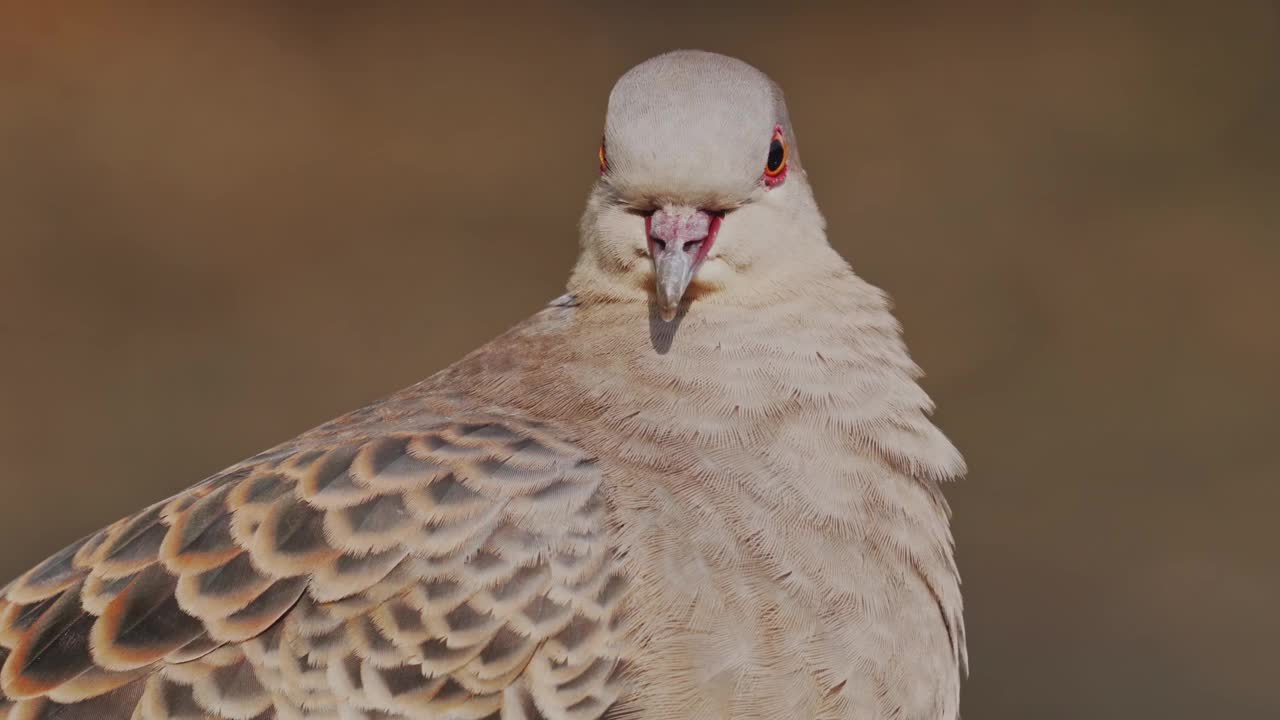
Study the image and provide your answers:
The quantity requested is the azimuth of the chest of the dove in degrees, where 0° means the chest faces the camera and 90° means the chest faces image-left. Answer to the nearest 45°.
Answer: approximately 315°

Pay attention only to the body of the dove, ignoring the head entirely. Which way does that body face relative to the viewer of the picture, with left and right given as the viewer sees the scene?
facing the viewer and to the right of the viewer
